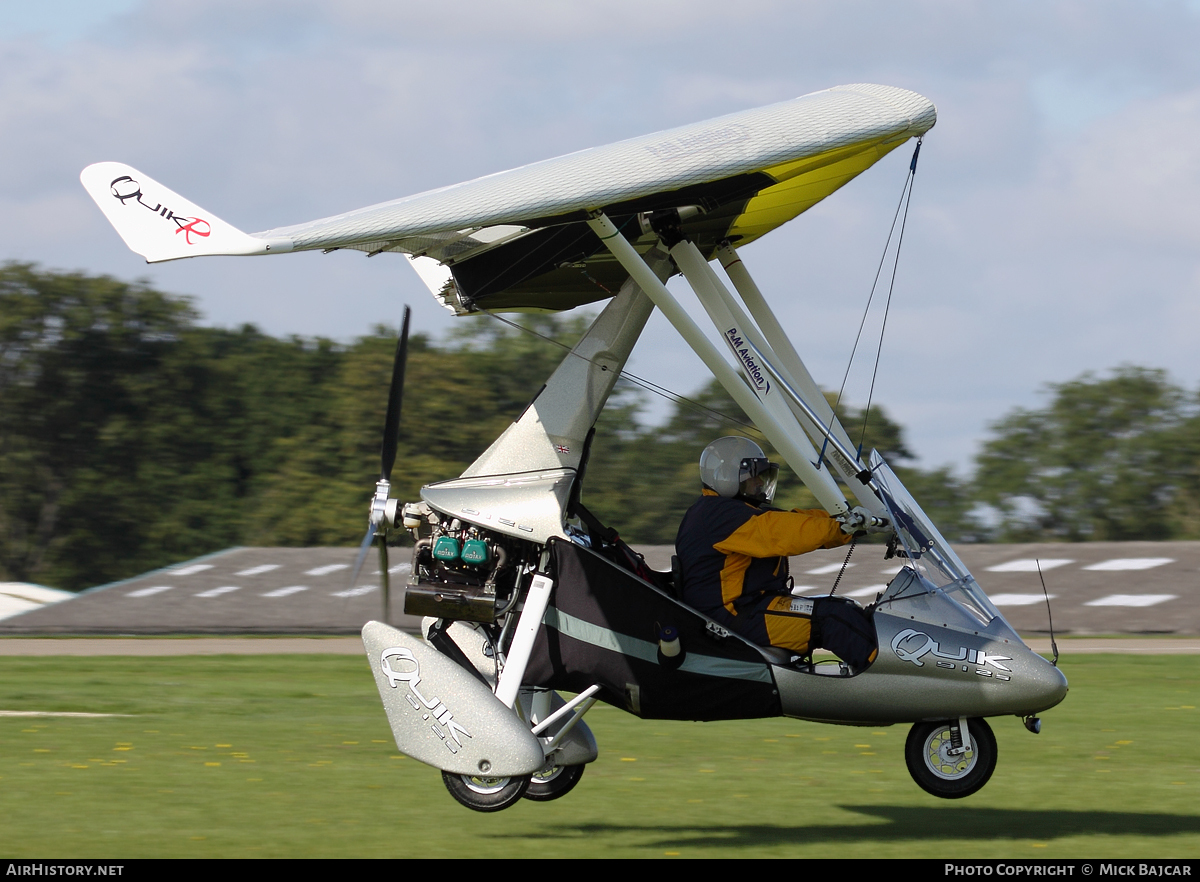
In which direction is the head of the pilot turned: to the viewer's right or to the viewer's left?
to the viewer's right

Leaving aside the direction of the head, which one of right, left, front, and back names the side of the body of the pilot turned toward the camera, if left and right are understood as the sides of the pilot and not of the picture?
right

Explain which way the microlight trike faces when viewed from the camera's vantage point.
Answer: facing to the right of the viewer
